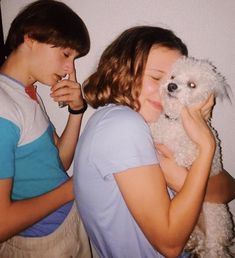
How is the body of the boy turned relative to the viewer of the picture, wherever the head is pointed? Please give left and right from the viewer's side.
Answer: facing to the right of the viewer

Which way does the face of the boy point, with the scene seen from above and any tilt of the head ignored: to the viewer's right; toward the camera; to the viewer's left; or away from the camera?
to the viewer's right

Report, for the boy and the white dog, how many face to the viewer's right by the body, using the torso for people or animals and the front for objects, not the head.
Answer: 1

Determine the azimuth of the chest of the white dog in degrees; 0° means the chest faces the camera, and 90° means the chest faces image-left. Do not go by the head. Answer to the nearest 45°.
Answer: approximately 45°

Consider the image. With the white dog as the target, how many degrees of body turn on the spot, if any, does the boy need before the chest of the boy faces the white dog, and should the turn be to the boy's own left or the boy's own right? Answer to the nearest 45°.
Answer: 0° — they already face it
